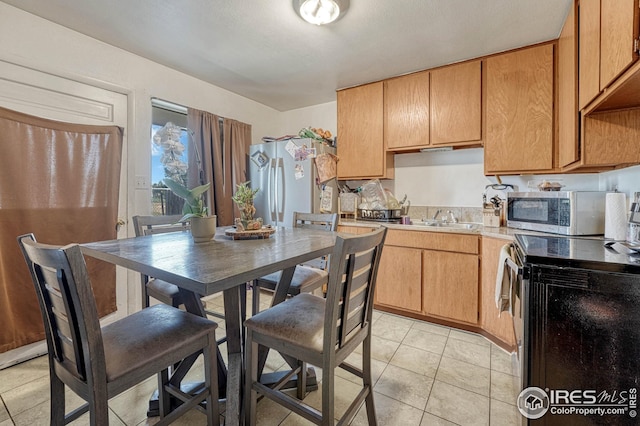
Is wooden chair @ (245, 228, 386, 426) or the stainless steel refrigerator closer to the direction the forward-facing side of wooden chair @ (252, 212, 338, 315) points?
the wooden chair

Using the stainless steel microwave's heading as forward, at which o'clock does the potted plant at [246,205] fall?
The potted plant is roughly at 12 o'clock from the stainless steel microwave.

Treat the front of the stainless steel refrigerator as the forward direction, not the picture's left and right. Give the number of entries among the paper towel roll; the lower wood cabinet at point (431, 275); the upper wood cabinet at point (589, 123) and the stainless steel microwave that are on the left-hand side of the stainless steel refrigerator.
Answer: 4

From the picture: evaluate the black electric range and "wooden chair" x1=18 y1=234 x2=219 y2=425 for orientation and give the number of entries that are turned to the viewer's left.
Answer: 1

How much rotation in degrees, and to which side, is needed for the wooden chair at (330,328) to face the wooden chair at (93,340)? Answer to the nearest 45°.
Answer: approximately 45° to its left

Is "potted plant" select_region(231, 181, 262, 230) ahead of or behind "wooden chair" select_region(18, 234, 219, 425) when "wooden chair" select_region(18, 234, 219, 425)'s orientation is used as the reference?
ahead

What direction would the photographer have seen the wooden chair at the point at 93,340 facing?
facing away from the viewer and to the right of the viewer

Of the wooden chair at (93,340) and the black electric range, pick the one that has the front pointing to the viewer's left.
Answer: the black electric range

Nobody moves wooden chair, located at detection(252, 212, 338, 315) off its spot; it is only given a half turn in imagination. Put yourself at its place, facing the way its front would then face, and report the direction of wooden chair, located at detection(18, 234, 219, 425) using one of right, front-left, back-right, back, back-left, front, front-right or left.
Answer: back

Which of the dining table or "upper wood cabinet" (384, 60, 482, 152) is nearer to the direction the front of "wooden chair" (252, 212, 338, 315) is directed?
the dining table

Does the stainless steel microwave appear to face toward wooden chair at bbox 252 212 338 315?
yes

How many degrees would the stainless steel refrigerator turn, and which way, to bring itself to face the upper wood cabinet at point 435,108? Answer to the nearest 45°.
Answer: approximately 90° to its left

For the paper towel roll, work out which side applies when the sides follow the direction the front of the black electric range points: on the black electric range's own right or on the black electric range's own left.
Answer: on the black electric range's own right

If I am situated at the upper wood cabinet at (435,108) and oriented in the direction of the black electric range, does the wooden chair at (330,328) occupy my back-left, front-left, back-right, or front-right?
front-right

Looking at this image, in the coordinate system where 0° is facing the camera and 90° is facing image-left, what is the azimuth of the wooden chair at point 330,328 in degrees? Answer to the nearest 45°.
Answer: approximately 135°

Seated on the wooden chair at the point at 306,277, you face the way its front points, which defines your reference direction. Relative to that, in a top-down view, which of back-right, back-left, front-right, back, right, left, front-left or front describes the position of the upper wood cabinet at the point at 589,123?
back-left
